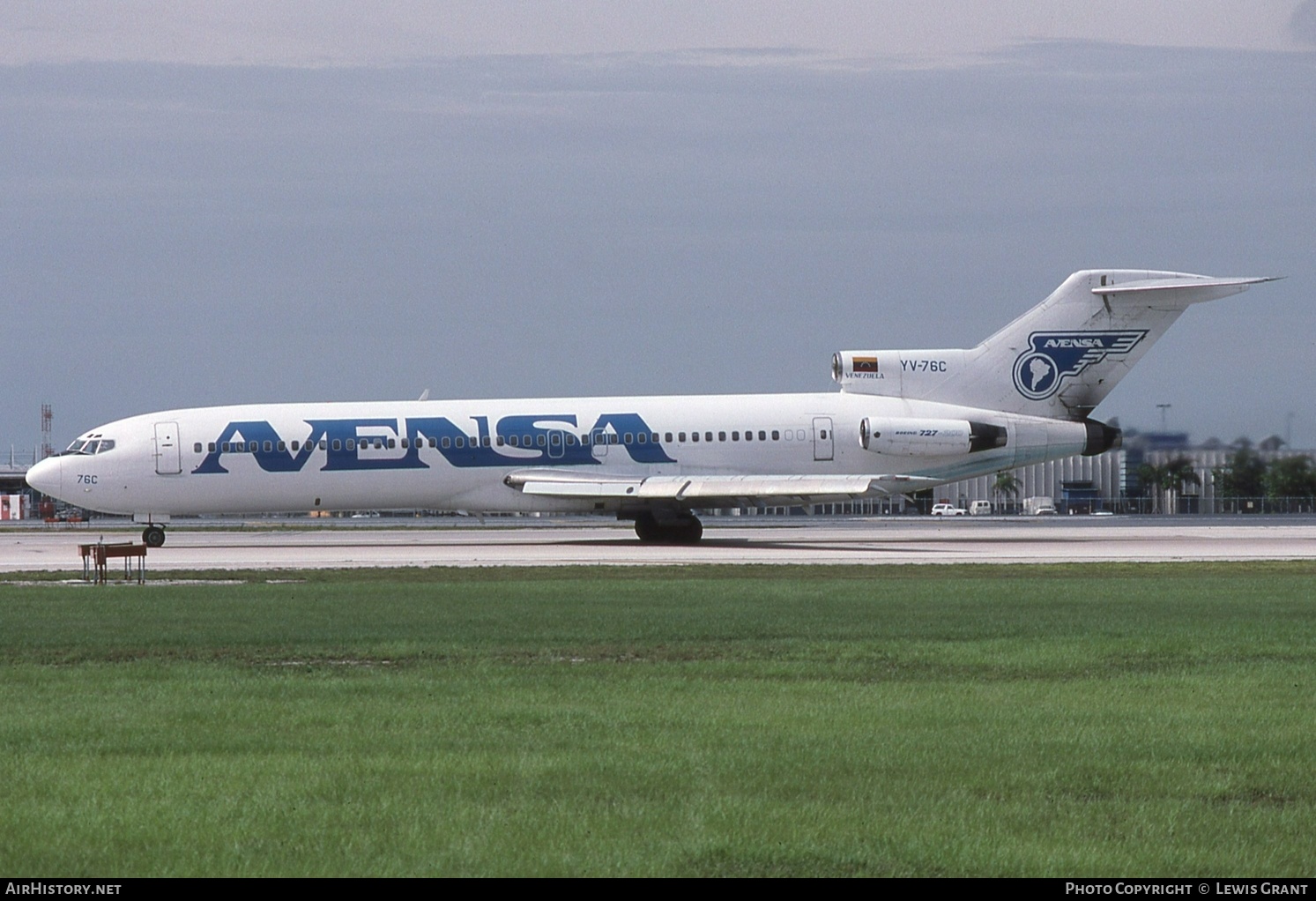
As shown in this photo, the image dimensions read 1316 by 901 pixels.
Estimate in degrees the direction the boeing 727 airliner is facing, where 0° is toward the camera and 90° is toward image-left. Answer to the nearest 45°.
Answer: approximately 90°
